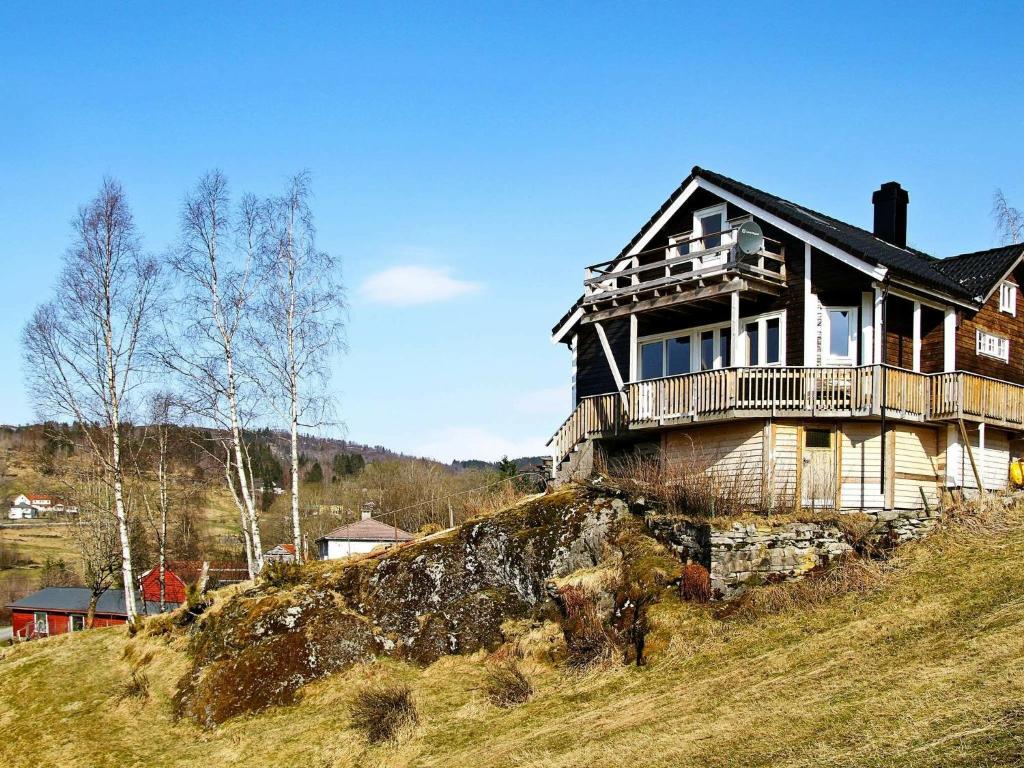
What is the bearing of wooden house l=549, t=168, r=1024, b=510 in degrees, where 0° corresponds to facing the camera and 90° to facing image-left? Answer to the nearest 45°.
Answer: approximately 45°

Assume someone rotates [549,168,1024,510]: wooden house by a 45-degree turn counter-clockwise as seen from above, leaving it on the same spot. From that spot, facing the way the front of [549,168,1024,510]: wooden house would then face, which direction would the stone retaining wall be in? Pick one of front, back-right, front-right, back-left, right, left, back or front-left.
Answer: front

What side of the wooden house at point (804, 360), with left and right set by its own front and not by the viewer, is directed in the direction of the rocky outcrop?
front

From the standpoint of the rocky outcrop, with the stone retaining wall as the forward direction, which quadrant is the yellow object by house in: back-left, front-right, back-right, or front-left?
front-left
